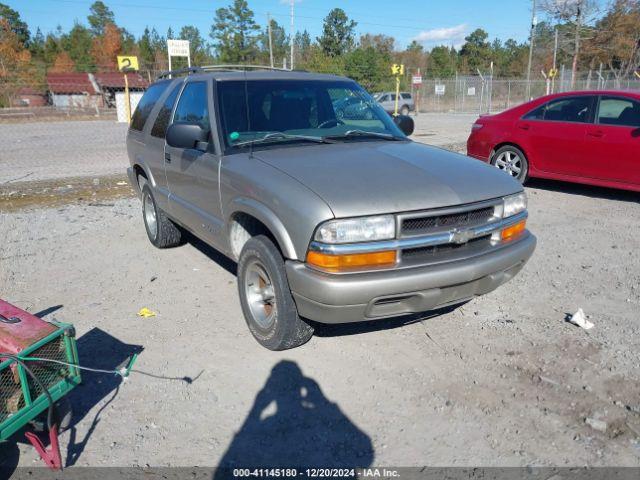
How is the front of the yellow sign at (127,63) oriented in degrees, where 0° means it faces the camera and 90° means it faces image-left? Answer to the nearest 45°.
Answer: approximately 0°

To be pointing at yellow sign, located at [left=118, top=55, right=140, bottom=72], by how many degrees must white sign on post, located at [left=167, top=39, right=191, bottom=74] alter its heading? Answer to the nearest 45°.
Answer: approximately 45° to its right

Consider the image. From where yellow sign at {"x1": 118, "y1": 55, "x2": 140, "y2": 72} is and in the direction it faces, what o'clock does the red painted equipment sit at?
The red painted equipment is roughly at 12 o'clock from the yellow sign.

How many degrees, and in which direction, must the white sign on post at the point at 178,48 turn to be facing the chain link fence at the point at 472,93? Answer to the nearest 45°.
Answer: approximately 135° to its left

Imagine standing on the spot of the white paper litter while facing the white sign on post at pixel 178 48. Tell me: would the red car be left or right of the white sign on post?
right

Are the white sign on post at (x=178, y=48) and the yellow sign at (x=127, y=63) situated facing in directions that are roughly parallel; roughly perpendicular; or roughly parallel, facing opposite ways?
roughly parallel

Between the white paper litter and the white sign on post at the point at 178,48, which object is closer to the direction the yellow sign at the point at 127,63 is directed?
the white paper litter

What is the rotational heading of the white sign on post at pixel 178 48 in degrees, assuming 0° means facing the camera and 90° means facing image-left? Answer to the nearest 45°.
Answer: approximately 0°

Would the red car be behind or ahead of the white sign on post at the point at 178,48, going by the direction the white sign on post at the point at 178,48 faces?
ahead

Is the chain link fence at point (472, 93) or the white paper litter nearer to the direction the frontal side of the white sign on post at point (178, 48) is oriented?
the white paper litter

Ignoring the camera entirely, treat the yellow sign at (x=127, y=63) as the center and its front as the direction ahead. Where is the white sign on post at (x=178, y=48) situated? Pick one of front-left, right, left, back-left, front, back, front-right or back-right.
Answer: back-left

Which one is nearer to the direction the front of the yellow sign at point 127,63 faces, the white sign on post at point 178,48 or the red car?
the red car

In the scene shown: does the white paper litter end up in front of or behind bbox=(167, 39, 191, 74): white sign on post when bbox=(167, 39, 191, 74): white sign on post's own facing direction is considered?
in front

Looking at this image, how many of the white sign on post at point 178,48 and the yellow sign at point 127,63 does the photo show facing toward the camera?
2
